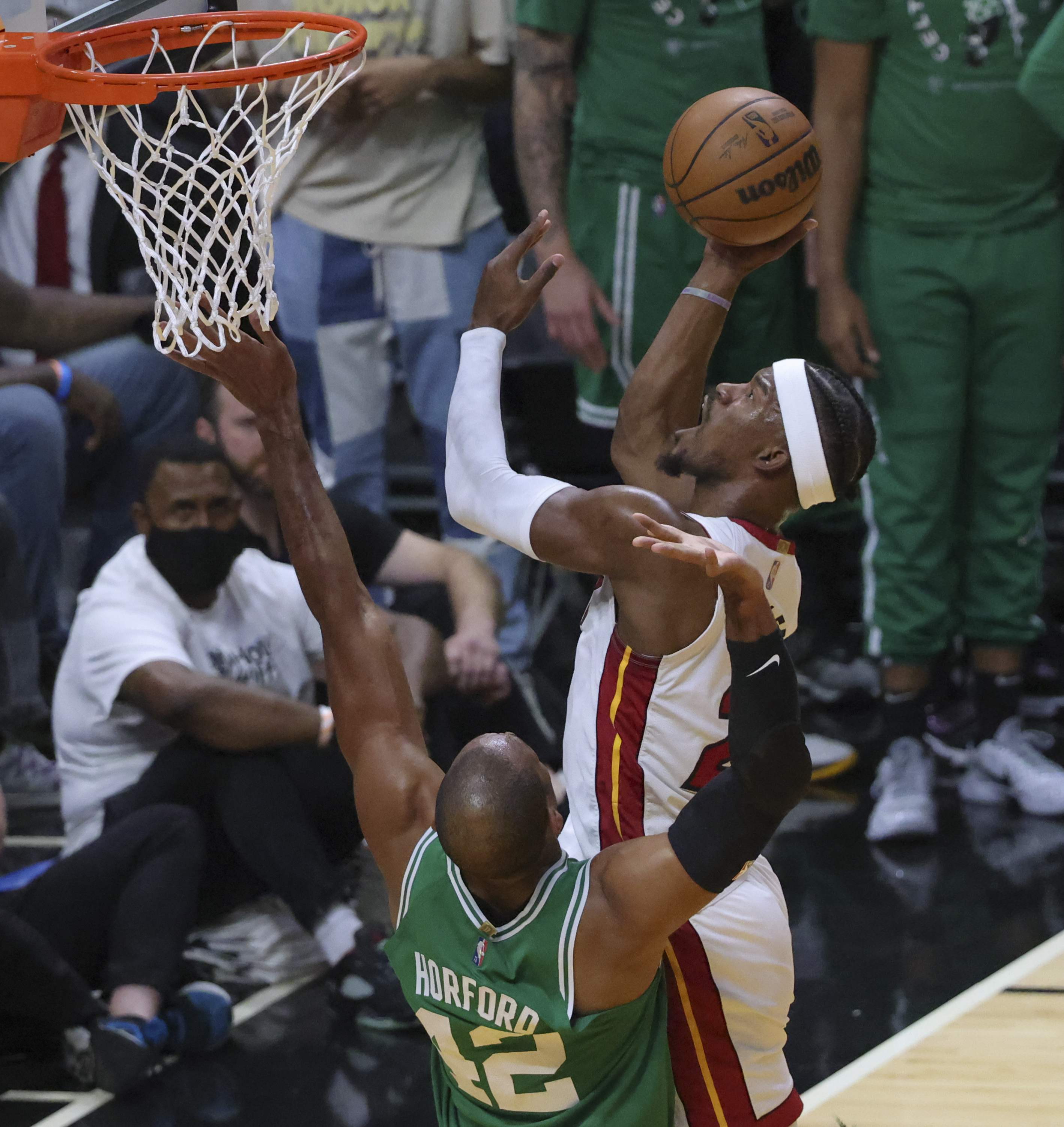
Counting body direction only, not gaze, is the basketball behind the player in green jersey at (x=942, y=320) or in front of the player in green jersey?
in front

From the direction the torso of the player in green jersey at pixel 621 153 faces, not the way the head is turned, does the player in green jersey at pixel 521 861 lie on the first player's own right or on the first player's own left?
on the first player's own right

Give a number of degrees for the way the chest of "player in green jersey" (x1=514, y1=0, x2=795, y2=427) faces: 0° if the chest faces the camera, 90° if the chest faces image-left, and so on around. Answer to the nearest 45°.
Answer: approximately 315°

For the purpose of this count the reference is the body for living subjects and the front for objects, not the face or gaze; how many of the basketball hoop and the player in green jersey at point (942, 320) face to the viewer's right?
1

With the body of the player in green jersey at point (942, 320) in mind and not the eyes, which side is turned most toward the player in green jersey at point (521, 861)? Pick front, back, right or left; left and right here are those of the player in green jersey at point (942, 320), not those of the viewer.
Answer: front

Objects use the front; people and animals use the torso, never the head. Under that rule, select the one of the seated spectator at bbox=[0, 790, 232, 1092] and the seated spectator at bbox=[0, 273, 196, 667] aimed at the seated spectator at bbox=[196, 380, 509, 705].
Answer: the seated spectator at bbox=[0, 273, 196, 667]

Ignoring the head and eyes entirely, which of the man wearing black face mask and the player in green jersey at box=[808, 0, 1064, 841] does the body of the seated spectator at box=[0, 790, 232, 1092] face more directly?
the player in green jersey

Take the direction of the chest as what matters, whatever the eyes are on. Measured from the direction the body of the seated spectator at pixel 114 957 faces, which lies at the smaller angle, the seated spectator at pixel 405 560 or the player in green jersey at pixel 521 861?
the player in green jersey

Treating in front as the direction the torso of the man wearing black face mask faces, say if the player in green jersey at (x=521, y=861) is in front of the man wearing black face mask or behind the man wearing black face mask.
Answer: in front

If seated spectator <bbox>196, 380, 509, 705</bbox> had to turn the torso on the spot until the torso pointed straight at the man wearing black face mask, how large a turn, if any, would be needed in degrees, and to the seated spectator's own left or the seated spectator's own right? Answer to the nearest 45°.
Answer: approximately 90° to the seated spectator's own right
